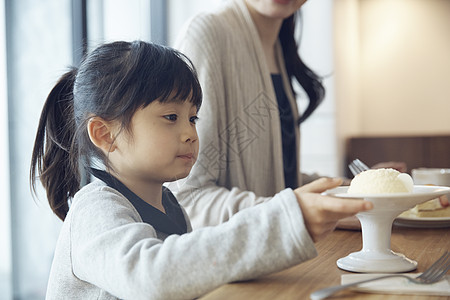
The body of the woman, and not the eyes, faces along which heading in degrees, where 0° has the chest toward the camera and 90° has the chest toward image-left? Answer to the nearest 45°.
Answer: approximately 315°

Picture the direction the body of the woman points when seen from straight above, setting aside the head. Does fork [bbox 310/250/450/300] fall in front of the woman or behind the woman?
in front

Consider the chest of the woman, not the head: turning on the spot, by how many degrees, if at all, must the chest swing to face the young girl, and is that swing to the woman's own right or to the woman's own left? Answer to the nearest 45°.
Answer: approximately 45° to the woman's own right
